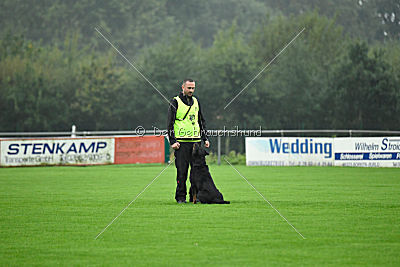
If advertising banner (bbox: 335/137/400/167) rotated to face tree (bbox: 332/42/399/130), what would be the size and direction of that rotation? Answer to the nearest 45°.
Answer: approximately 180°

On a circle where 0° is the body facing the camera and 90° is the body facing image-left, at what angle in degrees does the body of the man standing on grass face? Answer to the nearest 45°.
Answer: approximately 315°

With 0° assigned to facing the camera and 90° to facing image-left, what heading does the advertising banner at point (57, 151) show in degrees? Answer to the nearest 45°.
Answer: approximately 0°

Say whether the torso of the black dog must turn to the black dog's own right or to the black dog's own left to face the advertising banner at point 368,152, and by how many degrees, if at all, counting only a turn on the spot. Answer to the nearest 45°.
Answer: approximately 135° to the black dog's own right

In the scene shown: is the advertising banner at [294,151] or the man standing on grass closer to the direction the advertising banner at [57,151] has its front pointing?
the man standing on grass

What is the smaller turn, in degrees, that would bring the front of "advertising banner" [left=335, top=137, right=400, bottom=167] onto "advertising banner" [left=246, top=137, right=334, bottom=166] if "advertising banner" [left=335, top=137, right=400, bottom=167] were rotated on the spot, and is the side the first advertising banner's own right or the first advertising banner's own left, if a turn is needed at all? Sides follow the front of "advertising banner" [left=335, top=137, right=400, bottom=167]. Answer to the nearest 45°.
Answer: approximately 90° to the first advertising banner's own right

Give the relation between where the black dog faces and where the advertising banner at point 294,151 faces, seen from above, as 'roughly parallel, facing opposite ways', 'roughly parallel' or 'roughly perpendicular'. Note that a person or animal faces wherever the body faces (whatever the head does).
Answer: roughly perpendicular

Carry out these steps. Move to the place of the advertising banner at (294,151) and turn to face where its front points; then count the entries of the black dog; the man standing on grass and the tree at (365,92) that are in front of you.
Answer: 2

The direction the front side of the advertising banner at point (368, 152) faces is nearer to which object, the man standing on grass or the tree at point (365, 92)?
the man standing on grass

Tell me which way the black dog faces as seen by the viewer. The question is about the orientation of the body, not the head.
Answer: to the viewer's left

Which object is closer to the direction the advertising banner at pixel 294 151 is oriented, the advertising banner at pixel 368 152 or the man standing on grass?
the man standing on grass

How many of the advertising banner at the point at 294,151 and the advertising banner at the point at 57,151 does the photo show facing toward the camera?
2
